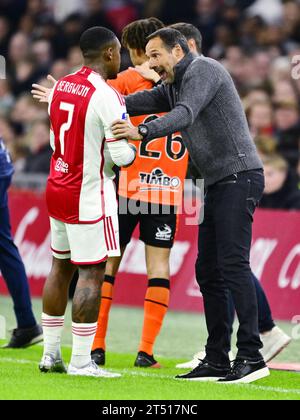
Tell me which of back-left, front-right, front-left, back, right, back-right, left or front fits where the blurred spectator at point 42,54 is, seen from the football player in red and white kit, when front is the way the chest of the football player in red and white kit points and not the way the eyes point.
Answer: front-left

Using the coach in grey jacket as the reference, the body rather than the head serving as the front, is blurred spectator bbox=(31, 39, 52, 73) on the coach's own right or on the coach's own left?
on the coach's own right

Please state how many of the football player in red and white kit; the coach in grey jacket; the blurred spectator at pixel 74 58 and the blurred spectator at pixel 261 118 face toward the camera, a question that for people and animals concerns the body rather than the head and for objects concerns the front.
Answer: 2

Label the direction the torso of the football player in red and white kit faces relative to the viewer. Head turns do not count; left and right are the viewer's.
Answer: facing away from the viewer and to the right of the viewer

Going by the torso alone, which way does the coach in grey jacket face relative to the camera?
to the viewer's left

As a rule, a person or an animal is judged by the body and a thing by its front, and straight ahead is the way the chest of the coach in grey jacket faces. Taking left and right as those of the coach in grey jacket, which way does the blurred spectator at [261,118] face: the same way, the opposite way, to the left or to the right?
to the left

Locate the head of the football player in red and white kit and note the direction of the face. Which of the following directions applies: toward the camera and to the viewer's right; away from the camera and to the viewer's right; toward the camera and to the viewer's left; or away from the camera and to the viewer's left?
away from the camera and to the viewer's right

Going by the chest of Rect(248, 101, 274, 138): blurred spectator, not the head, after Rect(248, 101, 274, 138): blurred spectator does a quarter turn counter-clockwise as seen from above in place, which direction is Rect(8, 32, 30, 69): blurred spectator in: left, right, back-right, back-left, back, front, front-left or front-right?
back-left

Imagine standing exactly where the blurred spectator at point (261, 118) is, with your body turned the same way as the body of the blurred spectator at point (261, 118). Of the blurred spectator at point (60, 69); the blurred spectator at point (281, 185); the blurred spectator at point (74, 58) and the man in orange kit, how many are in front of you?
2

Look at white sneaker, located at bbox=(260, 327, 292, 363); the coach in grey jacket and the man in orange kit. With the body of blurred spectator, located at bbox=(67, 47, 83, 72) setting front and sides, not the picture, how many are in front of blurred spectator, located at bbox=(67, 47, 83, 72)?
3

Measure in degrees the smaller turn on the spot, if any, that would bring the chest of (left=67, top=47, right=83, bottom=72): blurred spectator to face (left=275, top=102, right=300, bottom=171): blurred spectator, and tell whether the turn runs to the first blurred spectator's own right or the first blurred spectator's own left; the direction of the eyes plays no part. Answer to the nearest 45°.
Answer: approximately 45° to the first blurred spectator's own left
